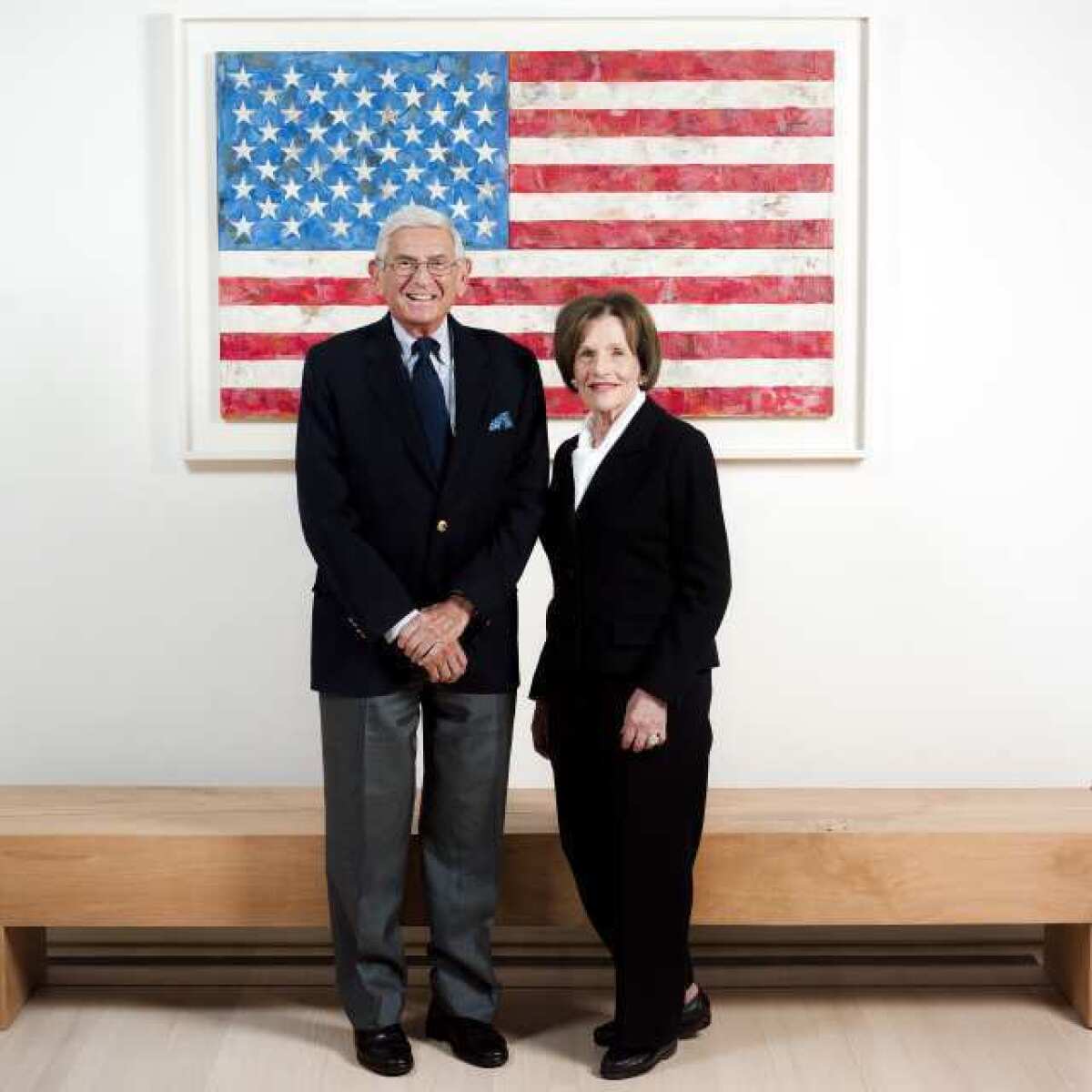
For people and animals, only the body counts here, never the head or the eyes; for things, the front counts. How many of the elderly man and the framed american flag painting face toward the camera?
2

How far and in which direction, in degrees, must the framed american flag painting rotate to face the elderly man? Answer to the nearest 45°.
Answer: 0° — it already faces them

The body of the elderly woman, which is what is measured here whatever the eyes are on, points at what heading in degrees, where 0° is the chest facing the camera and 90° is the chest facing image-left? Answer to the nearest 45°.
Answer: approximately 45°

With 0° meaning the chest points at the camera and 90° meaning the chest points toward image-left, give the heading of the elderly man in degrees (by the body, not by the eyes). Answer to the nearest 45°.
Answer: approximately 0°

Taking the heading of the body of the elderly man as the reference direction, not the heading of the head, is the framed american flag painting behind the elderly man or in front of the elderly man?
behind

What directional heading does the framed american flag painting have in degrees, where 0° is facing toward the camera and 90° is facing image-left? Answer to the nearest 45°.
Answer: approximately 0°
